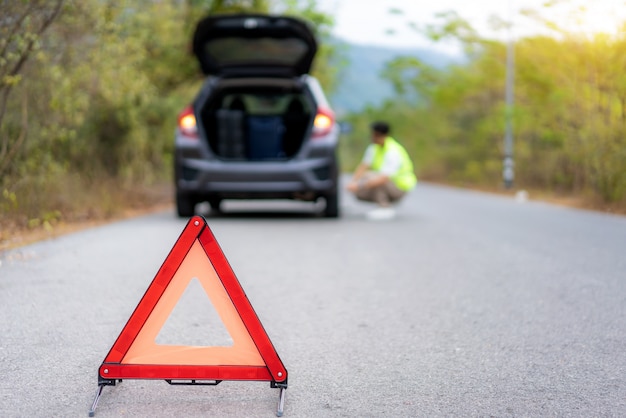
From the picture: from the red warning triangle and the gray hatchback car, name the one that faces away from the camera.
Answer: the gray hatchback car

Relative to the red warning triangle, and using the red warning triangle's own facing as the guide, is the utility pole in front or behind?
behind

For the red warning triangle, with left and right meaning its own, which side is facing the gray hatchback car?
back

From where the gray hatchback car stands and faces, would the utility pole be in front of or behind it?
in front

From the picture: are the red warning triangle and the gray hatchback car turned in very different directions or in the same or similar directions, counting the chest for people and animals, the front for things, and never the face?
very different directions

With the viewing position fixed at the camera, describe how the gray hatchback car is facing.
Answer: facing away from the viewer

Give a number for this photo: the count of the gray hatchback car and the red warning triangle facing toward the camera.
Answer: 1

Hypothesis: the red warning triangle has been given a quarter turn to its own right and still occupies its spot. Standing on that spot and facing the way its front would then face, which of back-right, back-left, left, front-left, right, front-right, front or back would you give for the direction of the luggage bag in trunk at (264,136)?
right

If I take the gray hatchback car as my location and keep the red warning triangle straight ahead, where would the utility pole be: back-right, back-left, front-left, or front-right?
back-left

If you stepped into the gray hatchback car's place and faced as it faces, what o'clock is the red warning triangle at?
The red warning triangle is roughly at 6 o'clock from the gray hatchback car.
